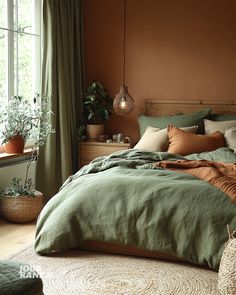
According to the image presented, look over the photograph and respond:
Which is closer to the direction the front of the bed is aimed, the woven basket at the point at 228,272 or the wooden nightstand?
the woven basket

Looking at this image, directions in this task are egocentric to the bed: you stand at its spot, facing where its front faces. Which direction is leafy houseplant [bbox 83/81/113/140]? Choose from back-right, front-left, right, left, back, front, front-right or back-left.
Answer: back-right

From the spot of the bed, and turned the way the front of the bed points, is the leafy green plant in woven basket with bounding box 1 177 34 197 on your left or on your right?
on your right

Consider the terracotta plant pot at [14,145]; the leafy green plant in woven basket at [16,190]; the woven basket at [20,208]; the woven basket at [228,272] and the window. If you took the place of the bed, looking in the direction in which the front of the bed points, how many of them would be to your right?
4

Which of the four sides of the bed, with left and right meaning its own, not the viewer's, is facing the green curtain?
right

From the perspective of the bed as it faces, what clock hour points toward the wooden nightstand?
The wooden nightstand is roughly at 4 o'clock from the bed.

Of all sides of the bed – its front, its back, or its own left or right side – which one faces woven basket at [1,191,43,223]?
right

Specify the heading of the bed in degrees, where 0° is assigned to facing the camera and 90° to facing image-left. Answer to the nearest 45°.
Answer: approximately 45°
